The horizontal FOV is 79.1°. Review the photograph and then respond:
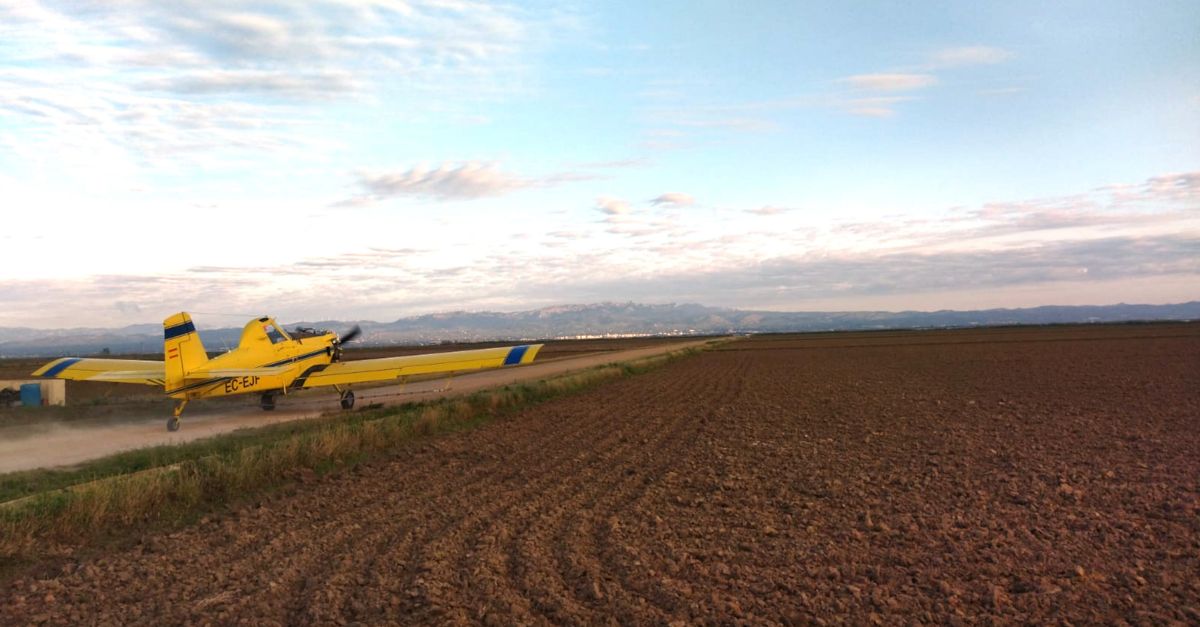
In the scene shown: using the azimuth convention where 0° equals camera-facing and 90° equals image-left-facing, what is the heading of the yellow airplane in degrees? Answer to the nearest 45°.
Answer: approximately 225°

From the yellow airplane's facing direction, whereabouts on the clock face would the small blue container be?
The small blue container is roughly at 9 o'clock from the yellow airplane.
